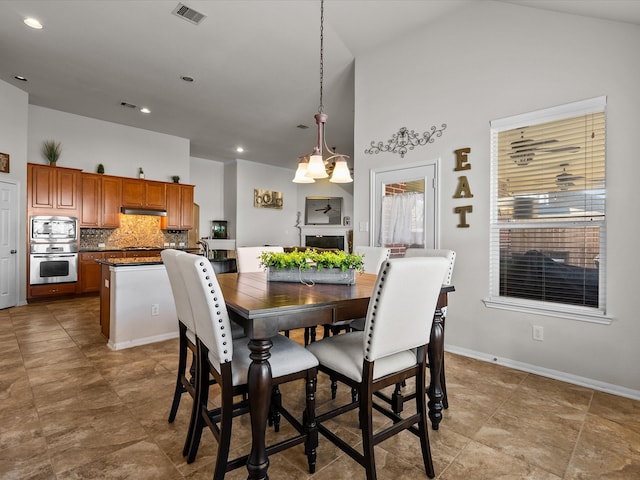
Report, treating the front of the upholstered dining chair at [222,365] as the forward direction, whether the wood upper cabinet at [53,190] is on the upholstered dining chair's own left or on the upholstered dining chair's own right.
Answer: on the upholstered dining chair's own left

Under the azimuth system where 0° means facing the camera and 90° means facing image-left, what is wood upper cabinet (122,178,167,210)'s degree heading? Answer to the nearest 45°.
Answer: approximately 0°

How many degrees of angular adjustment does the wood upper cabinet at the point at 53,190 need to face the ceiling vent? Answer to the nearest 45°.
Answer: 0° — it already faces it

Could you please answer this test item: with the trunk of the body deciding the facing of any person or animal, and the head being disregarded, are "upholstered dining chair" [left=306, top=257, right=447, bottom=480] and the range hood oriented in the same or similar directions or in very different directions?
very different directions

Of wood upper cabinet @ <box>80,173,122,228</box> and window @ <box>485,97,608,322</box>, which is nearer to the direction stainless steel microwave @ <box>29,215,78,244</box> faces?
the window

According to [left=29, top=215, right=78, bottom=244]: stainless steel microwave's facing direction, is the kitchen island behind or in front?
in front

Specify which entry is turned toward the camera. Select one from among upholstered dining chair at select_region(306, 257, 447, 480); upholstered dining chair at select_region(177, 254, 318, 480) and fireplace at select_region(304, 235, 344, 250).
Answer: the fireplace
